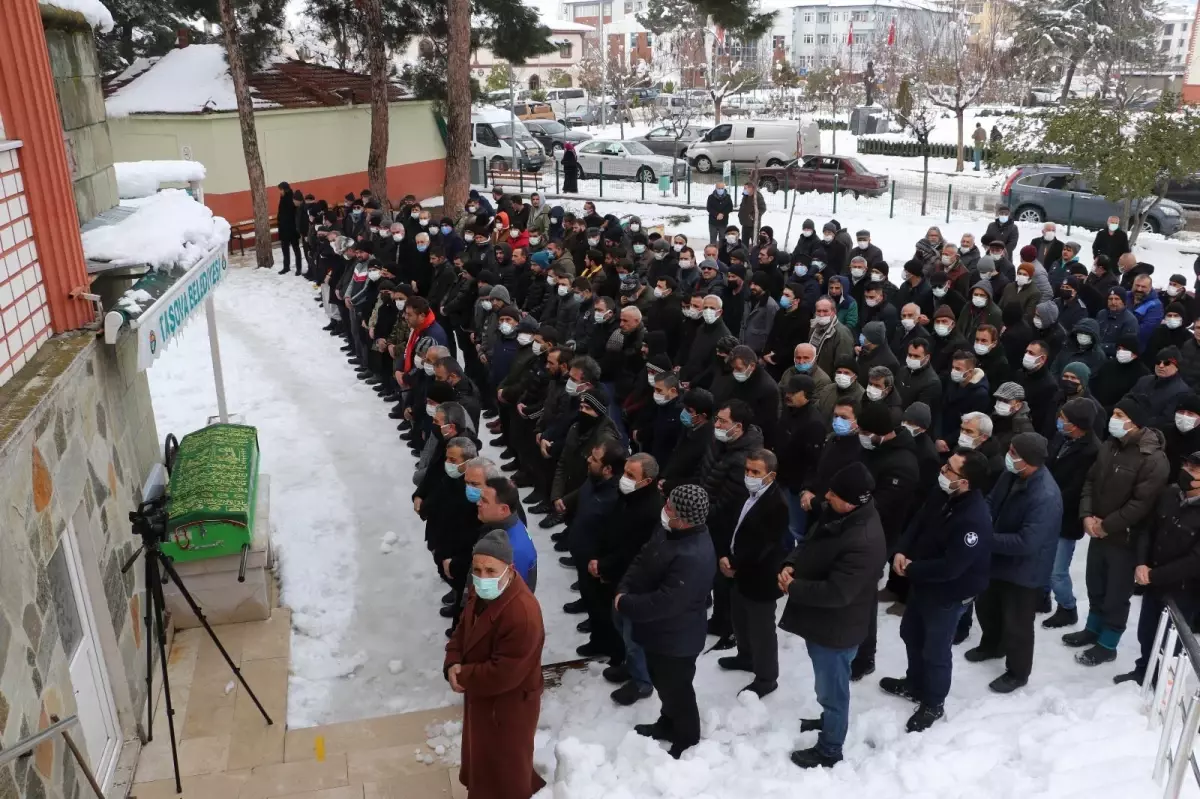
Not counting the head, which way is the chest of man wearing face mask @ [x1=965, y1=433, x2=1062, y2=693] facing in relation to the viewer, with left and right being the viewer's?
facing to the left of the viewer

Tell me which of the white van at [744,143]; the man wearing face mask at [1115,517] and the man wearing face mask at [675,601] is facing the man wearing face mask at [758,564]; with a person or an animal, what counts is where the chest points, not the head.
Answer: the man wearing face mask at [1115,517]

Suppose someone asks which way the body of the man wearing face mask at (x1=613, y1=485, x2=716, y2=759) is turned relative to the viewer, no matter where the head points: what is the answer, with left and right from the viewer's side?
facing to the left of the viewer

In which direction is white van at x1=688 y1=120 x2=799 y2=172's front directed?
to the viewer's left

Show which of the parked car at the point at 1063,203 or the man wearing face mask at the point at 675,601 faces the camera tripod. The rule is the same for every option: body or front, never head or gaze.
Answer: the man wearing face mask

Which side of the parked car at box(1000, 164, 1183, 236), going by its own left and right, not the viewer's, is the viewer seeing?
right

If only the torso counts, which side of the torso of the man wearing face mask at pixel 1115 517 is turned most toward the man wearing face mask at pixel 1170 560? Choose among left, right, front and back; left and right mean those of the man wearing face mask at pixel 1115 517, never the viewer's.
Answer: left

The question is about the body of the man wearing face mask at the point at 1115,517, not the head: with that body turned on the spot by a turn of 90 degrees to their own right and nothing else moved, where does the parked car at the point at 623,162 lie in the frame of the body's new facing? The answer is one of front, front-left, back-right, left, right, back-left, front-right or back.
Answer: front

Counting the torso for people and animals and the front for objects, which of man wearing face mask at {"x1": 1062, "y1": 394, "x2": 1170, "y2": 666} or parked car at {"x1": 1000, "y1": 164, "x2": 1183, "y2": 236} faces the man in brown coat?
the man wearing face mask

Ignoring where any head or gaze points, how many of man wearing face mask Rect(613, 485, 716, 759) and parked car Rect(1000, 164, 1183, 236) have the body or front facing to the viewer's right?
1

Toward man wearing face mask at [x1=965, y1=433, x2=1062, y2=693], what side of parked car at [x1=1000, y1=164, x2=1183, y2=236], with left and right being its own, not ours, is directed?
right

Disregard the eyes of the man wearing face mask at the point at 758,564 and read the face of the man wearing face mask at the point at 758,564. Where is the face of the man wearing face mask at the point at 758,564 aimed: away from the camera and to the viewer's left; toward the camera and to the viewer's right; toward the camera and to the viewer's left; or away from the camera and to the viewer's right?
toward the camera and to the viewer's left

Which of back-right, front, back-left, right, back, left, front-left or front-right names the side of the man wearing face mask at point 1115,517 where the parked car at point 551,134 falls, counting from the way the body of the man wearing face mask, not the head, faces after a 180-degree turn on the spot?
left

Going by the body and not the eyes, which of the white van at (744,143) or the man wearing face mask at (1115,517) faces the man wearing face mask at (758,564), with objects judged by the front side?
the man wearing face mask at (1115,517)
